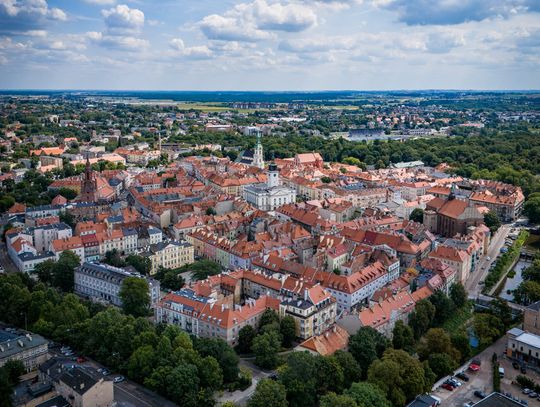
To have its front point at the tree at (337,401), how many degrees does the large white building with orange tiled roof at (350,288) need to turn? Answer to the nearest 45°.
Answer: approximately 45° to its right

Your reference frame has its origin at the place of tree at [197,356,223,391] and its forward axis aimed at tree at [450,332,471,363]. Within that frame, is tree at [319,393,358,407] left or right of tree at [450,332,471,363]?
right

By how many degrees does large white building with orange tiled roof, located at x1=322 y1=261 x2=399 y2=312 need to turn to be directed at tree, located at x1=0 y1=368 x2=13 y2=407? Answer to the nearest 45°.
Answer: approximately 90° to its right

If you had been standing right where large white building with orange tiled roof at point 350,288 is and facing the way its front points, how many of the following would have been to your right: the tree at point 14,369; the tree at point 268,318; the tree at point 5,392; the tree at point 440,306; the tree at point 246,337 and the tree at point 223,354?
5

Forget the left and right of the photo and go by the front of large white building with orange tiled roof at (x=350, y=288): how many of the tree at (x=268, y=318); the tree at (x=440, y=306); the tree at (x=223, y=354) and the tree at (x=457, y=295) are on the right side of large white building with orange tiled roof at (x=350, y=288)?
2

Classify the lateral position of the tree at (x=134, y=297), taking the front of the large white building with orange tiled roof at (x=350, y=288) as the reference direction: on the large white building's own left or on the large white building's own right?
on the large white building's own right

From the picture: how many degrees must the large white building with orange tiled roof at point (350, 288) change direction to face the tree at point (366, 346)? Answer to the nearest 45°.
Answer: approximately 45° to its right

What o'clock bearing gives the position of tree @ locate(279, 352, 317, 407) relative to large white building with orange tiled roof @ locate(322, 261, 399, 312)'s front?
The tree is roughly at 2 o'clock from the large white building with orange tiled roof.
